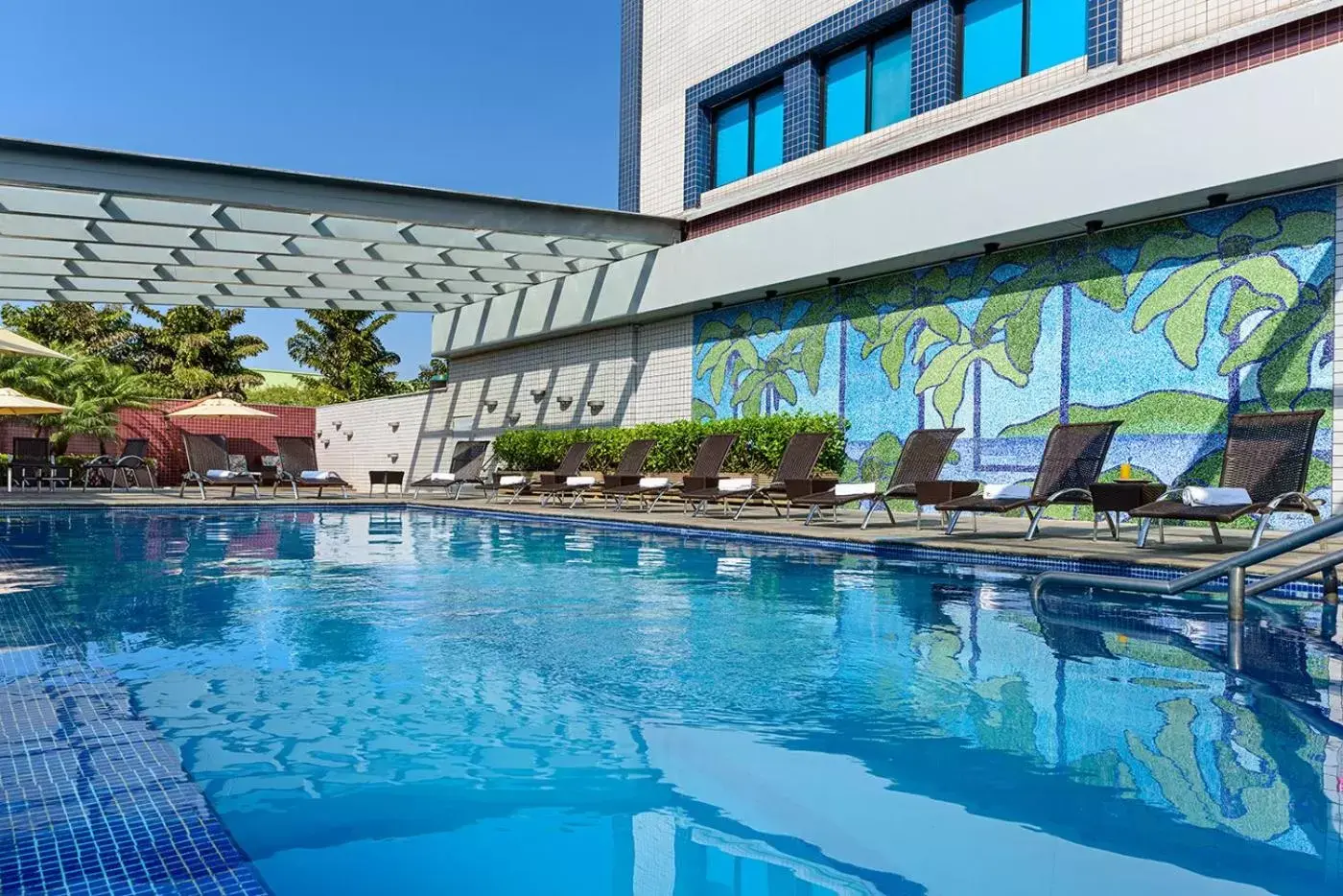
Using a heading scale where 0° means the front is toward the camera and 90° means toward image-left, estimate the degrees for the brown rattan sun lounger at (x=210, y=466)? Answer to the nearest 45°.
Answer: approximately 315°

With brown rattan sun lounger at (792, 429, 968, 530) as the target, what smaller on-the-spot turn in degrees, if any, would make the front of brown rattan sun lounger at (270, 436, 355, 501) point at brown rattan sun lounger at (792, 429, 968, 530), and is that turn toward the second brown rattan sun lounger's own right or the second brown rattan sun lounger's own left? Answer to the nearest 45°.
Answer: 0° — it already faces it

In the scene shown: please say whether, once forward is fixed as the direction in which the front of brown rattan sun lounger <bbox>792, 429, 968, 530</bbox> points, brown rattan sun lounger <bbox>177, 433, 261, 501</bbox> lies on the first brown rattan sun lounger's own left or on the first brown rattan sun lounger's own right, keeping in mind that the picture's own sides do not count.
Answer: on the first brown rattan sun lounger's own right

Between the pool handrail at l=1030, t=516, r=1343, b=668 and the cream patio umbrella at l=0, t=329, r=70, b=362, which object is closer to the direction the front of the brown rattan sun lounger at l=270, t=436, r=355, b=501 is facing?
the pool handrail

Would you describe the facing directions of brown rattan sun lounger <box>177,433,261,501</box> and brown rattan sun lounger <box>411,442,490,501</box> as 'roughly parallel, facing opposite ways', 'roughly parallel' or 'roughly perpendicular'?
roughly perpendicular

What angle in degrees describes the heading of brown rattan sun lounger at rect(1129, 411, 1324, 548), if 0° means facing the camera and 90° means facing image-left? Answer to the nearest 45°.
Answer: approximately 45°

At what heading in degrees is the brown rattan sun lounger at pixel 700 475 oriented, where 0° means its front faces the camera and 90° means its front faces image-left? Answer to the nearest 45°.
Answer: approximately 45°

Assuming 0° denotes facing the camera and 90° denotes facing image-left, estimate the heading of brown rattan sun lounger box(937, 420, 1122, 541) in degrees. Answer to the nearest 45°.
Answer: approximately 45°

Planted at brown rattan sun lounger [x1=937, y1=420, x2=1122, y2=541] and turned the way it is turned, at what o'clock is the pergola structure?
The pergola structure is roughly at 2 o'clock from the brown rattan sun lounger.

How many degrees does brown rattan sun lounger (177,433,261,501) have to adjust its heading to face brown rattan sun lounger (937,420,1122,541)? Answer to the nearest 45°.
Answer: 0° — it already faces it
